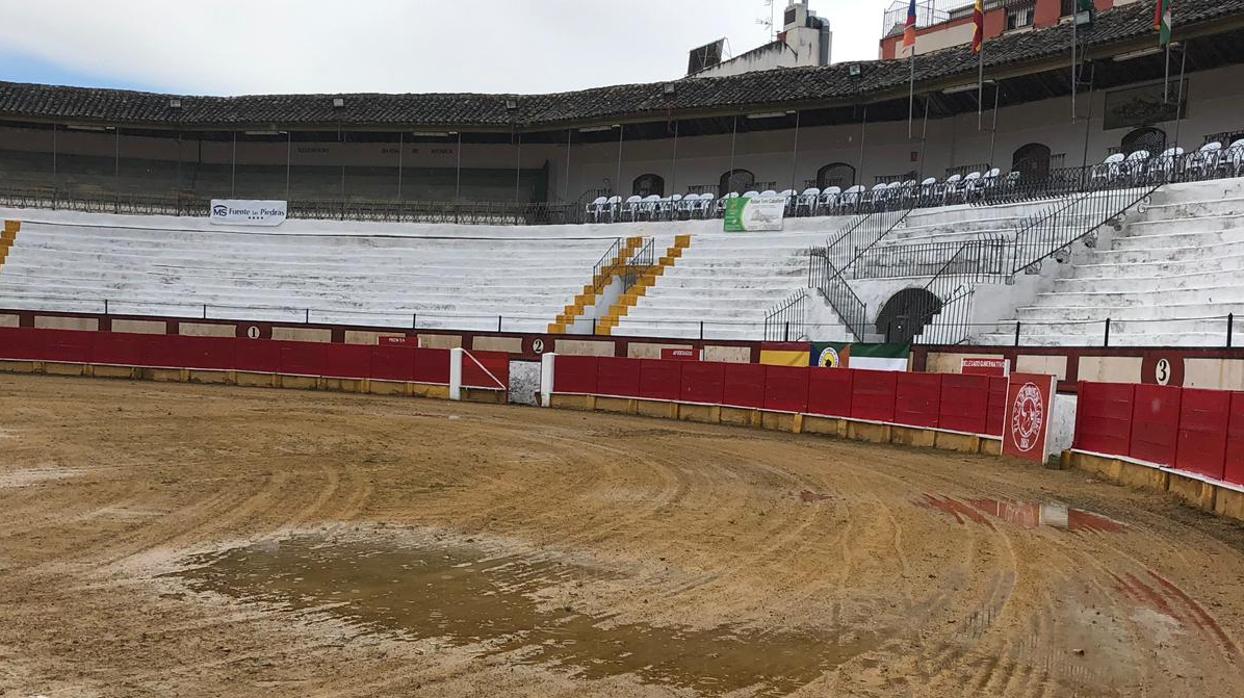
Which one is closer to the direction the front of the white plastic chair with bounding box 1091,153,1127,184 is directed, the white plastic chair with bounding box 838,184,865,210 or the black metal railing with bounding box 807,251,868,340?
the black metal railing

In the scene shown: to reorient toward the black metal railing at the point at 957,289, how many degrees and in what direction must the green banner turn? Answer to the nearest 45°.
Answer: approximately 45° to its left

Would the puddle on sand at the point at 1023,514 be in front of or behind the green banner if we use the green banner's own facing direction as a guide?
in front

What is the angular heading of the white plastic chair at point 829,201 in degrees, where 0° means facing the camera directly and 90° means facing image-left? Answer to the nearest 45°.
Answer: approximately 45°

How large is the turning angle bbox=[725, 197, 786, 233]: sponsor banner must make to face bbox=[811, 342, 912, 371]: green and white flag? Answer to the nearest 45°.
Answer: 0° — it already faces it

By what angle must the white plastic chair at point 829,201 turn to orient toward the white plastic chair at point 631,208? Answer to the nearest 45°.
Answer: approximately 45° to its right

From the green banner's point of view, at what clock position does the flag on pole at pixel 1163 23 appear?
The flag on pole is roughly at 10 o'clock from the green banner.

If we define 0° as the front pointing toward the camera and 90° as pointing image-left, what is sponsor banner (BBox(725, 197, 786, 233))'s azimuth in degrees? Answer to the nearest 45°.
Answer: approximately 0°

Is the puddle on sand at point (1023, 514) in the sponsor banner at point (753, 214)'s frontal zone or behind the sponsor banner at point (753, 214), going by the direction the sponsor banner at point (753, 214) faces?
frontal zone
